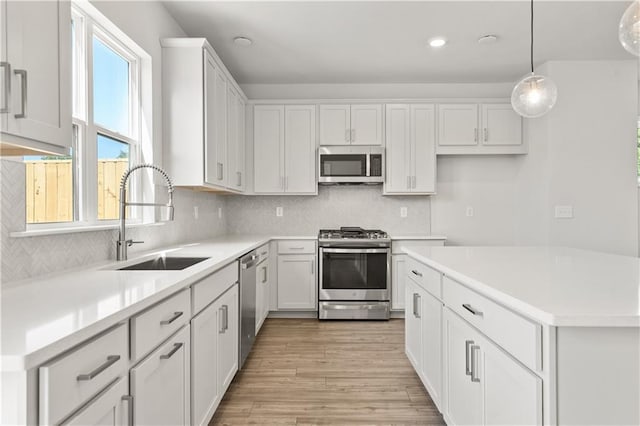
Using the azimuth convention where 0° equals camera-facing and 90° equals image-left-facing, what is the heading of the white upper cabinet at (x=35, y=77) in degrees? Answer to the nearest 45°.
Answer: approximately 315°

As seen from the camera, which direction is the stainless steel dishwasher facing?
to the viewer's right

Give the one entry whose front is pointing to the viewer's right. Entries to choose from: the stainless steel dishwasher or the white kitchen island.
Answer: the stainless steel dishwasher

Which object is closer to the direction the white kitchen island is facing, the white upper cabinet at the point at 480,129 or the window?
the window

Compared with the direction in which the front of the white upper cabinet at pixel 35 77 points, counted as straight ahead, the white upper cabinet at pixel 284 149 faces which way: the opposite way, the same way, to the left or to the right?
to the right

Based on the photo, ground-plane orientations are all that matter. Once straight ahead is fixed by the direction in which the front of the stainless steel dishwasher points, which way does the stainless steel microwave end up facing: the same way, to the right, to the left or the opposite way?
to the right

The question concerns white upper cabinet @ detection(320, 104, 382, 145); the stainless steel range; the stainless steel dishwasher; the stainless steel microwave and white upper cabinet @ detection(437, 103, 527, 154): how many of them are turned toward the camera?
4

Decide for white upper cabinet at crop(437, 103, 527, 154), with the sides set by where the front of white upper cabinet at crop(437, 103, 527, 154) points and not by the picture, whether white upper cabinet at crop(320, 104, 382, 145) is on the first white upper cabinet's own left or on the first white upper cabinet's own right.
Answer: on the first white upper cabinet's own right

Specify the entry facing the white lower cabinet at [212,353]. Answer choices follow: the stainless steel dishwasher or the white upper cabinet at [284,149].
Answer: the white upper cabinet

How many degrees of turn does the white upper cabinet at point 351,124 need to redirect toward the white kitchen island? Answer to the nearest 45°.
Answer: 0° — it already faces it

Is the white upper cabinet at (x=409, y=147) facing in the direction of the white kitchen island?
yes
